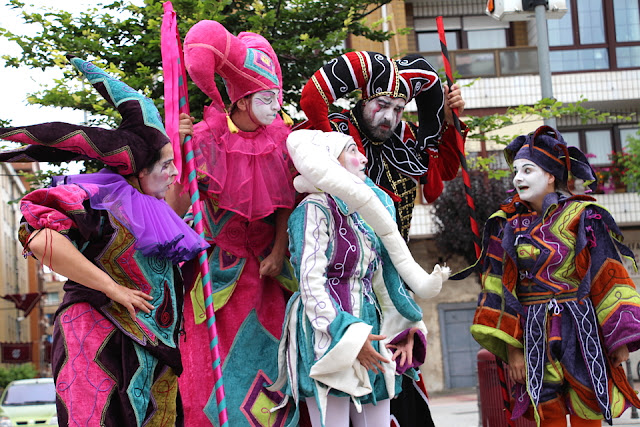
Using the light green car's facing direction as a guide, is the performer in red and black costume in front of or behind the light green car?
in front

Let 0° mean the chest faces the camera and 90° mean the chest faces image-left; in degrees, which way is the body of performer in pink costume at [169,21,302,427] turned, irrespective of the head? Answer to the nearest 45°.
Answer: approximately 315°

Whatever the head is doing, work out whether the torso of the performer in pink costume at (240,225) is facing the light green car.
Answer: no

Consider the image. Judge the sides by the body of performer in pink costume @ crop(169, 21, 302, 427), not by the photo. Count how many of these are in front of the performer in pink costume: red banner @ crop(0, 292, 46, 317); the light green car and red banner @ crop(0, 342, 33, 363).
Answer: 0

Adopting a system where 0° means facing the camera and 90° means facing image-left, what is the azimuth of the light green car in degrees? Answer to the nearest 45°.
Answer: approximately 0°

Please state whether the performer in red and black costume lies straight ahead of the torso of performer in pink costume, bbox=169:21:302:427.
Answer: no

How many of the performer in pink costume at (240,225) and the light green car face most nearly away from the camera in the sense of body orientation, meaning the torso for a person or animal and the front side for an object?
0

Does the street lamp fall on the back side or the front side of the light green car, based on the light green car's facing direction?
on the front side

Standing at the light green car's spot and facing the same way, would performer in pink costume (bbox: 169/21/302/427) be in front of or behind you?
in front

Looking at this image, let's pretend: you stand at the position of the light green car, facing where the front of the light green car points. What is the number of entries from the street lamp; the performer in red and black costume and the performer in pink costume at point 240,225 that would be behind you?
0

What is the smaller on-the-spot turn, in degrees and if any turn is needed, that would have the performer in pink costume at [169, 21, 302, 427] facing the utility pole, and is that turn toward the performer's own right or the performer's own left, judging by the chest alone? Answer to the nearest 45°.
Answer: approximately 90° to the performer's own left
